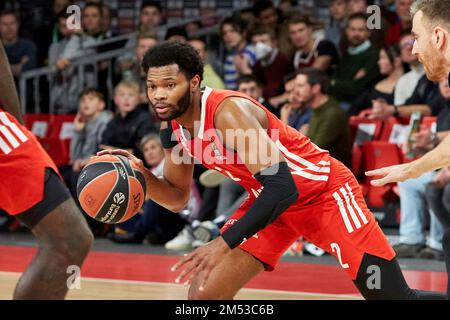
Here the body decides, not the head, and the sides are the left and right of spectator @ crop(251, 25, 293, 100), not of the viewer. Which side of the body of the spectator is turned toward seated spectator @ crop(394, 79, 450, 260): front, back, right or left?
left

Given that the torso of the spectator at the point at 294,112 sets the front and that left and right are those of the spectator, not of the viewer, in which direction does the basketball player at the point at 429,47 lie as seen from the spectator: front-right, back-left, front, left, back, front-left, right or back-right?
front-left

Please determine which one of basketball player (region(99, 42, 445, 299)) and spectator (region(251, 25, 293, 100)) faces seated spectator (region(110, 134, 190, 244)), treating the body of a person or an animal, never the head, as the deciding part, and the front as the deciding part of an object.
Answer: the spectator

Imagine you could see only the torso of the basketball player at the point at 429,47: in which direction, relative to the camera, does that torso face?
to the viewer's left

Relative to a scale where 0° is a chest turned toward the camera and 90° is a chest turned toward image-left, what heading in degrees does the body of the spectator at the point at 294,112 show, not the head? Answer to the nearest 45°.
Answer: approximately 45°

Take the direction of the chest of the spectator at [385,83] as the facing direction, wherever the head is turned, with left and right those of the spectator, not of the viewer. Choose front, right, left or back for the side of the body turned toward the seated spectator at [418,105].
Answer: left

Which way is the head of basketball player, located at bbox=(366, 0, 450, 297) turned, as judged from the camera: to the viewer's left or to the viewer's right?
to the viewer's left

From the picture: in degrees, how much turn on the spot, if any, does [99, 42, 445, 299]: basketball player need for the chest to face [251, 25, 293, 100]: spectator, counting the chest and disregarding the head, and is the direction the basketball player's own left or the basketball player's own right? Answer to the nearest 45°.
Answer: approximately 135° to the basketball player's own right
